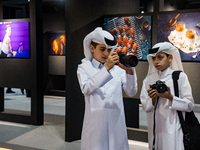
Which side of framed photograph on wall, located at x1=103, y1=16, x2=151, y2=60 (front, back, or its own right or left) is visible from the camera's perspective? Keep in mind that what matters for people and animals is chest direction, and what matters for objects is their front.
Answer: front

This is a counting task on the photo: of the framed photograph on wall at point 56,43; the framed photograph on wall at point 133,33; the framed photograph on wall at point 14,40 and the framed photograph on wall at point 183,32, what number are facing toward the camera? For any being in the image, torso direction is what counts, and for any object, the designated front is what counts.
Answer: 4

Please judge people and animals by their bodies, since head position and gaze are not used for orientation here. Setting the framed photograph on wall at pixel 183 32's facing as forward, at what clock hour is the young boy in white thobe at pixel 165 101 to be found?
The young boy in white thobe is roughly at 12 o'clock from the framed photograph on wall.

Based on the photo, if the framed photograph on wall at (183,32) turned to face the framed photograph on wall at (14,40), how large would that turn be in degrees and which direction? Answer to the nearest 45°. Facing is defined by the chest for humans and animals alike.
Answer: approximately 90° to its right

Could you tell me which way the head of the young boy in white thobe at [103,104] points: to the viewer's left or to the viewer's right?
to the viewer's right

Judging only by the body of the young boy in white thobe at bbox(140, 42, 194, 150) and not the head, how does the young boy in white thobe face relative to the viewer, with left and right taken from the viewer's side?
facing the viewer and to the left of the viewer

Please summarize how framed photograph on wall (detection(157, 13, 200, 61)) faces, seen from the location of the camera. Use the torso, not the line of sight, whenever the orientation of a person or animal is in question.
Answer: facing the viewer

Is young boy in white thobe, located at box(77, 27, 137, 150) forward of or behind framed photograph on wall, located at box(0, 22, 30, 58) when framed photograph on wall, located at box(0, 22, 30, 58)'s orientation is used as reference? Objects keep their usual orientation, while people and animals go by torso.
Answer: forward

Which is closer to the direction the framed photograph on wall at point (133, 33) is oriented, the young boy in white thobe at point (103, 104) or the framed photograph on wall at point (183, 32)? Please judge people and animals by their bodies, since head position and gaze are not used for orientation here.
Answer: the young boy in white thobe

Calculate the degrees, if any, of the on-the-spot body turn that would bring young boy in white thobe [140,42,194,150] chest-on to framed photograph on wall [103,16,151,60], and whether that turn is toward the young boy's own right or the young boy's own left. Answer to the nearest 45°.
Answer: approximately 135° to the young boy's own right

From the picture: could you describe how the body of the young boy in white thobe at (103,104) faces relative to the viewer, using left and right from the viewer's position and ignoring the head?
facing the viewer and to the right of the viewer

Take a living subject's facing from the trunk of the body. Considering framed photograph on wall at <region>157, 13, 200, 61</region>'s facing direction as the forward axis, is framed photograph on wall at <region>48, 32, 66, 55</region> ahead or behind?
behind

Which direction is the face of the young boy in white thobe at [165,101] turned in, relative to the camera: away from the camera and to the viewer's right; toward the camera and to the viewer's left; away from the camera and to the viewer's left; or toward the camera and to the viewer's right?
toward the camera and to the viewer's left
